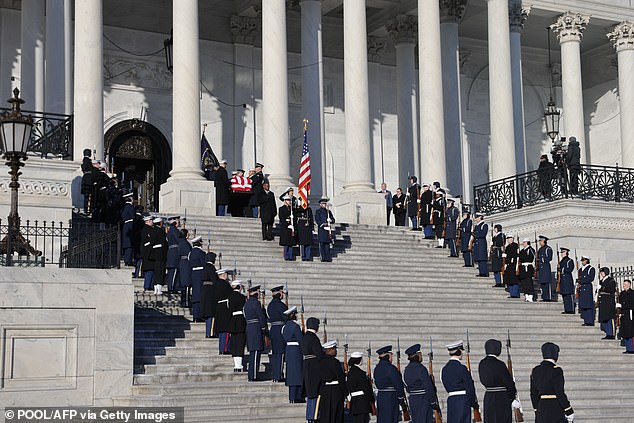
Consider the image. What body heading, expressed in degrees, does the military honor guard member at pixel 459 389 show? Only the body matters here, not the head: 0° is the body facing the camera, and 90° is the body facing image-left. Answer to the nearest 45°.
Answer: approximately 225°

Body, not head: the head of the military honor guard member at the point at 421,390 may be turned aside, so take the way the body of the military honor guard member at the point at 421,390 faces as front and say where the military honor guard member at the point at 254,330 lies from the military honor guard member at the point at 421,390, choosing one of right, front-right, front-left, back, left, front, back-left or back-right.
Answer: left

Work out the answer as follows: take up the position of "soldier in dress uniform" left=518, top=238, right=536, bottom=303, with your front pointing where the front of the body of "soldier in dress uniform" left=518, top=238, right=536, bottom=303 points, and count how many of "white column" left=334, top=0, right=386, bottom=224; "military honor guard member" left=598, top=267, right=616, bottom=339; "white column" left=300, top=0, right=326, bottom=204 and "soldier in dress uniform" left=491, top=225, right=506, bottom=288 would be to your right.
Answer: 3

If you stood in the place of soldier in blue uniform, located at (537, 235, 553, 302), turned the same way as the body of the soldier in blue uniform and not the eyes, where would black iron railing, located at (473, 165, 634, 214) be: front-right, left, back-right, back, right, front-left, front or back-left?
back-right

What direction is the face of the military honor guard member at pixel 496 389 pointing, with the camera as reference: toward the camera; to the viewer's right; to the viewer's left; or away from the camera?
away from the camera

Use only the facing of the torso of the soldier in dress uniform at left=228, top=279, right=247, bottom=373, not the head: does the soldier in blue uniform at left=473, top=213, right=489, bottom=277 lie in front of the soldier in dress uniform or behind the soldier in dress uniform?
in front

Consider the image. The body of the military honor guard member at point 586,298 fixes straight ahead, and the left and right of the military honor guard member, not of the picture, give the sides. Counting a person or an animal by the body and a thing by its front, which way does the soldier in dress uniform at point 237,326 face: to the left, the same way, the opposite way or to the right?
the opposite way

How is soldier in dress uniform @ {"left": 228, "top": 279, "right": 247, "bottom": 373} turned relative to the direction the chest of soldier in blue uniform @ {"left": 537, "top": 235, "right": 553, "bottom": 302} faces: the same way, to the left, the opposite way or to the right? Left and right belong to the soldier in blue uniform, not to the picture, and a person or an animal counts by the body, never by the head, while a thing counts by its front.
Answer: the opposite way

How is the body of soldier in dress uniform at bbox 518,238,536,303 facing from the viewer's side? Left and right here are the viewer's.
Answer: facing the viewer and to the left of the viewer

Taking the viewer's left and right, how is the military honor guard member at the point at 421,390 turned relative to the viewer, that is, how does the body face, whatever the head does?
facing away from the viewer and to the right of the viewer

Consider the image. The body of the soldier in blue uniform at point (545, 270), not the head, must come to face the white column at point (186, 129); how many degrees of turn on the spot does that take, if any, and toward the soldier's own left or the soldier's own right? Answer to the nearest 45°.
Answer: approximately 45° to the soldier's own right

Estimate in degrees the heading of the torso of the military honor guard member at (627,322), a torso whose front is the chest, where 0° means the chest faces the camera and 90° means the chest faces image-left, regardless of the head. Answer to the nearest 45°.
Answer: approximately 45°

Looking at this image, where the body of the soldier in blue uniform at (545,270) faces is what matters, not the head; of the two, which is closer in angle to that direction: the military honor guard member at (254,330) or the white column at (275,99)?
the military honor guard member

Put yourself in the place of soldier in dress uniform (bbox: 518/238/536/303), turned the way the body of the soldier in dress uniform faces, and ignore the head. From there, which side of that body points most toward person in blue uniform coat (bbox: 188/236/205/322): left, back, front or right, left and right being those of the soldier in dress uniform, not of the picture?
front

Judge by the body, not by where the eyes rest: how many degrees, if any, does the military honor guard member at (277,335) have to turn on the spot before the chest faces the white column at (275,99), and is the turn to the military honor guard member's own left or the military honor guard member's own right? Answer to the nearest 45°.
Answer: approximately 45° to the military honor guard member's own left

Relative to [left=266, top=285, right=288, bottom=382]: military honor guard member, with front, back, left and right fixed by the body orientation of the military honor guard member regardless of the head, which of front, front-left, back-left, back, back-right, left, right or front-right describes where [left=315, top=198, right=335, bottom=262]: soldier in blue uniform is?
front-left
